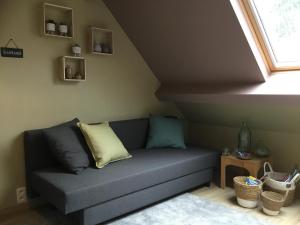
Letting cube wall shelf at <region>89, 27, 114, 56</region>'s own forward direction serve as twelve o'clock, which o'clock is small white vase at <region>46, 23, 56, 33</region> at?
The small white vase is roughly at 3 o'clock from the cube wall shelf.

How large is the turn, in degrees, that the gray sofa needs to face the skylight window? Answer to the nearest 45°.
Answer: approximately 45° to its left

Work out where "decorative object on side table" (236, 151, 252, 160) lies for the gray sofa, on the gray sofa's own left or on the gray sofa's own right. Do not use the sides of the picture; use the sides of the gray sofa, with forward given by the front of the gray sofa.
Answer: on the gray sofa's own left

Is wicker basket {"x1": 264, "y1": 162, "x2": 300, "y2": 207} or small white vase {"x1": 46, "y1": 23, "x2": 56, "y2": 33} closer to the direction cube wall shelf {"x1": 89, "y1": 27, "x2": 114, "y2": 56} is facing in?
the wicker basket

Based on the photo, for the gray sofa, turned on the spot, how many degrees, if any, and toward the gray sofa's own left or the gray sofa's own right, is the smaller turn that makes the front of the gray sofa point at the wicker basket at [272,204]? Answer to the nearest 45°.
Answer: approximately 45° to the gray sofa's own left

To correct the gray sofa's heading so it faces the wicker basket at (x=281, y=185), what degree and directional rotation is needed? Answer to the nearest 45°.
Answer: approximately 45° to its left

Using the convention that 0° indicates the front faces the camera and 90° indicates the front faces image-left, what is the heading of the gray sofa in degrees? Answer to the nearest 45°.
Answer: approximately 315°

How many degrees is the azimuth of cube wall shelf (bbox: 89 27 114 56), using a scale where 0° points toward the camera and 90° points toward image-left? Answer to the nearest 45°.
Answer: approximately 315°

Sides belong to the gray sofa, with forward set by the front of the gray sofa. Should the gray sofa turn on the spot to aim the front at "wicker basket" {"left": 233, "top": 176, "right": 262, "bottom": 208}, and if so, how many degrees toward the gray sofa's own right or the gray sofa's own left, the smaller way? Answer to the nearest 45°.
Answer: approximately 45° to the gray sofa's own left
